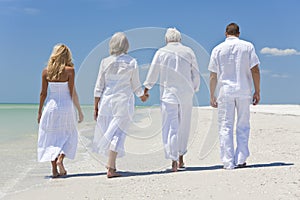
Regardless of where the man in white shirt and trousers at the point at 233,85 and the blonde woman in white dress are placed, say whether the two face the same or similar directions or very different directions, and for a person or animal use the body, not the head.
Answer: same or similar directions

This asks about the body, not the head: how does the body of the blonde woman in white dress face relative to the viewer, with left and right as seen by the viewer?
facing away from the viewer

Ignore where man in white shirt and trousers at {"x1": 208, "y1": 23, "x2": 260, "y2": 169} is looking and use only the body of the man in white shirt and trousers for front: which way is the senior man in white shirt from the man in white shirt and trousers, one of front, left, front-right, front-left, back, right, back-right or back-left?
left

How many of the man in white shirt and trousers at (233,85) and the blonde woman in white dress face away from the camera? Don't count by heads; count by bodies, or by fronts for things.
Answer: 2

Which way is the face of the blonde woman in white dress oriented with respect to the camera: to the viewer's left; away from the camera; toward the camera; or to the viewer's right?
away from the camera

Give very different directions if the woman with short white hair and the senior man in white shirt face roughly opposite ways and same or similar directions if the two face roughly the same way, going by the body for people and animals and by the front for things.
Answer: same or similar directions

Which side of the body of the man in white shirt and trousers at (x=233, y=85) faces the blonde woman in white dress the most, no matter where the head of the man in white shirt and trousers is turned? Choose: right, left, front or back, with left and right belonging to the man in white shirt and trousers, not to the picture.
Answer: left

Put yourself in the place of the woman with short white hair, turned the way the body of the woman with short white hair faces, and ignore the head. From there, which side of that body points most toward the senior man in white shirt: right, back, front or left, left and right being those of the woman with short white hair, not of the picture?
right

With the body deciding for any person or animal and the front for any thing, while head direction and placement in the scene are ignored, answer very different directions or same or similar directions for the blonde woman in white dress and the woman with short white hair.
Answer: same or similar directions

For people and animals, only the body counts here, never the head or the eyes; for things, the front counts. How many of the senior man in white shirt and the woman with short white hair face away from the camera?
2

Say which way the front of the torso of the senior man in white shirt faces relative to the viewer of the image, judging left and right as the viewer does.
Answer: facing away from the viewer

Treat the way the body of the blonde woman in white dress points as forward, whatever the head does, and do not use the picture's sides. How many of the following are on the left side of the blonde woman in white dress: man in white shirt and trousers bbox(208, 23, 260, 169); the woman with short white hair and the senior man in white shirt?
0

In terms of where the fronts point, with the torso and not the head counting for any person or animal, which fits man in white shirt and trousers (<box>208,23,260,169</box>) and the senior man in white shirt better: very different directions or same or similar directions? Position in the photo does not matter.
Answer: same or similar directions

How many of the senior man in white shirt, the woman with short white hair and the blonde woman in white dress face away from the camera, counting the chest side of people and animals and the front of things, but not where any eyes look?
3

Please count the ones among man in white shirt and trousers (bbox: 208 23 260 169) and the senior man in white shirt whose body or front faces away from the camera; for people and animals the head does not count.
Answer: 2

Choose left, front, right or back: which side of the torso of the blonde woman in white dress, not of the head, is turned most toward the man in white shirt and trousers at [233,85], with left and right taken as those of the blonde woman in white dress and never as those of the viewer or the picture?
right

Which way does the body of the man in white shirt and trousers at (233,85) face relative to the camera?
away from the camera

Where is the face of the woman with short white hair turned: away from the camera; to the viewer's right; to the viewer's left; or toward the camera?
away from the camera

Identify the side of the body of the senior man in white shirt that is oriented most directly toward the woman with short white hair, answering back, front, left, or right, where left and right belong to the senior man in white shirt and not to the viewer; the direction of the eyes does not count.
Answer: left

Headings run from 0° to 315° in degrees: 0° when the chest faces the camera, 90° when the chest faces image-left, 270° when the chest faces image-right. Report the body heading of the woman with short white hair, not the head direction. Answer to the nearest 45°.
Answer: approximately 180°

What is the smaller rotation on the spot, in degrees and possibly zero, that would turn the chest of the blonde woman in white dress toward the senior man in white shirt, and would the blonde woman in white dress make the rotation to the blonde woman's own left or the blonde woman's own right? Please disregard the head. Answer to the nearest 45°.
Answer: approximately 90° to the blonde woman's own right
